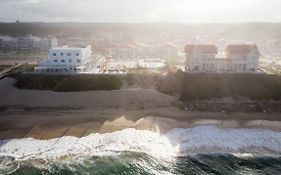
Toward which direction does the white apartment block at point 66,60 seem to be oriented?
toward the camera

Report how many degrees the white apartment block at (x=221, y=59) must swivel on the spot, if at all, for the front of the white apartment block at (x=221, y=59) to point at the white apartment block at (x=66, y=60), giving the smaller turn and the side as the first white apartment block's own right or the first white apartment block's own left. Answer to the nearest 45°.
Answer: approximately 90° to the first white apartment block's own right

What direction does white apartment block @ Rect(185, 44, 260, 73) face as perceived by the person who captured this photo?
facing the viewer

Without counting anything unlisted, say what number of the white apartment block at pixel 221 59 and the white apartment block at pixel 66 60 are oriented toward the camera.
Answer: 2

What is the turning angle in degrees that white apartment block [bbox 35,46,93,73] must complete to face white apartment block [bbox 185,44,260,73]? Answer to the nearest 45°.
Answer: approximately 90° to its left
